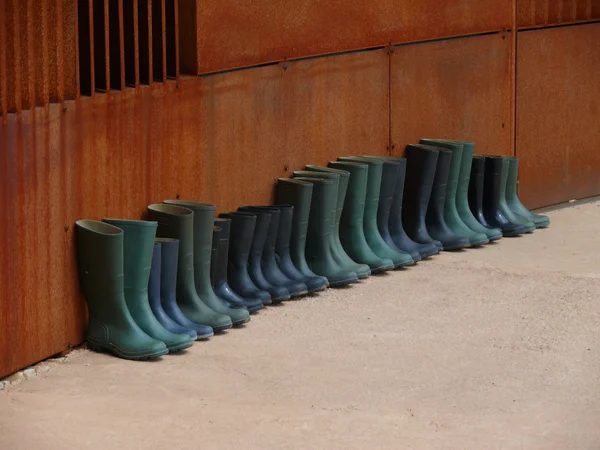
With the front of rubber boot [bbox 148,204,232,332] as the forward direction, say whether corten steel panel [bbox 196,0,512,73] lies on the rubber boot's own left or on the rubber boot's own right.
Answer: on the rubber boot's own left

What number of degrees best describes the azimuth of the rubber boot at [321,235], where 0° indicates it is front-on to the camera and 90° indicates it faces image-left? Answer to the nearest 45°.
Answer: approximately 315°

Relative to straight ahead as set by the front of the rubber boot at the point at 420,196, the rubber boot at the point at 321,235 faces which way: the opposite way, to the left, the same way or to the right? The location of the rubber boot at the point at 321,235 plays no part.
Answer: the same way

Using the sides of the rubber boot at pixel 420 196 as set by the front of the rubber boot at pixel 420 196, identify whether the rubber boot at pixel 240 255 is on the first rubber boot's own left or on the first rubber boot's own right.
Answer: on the first rubber boot's own right

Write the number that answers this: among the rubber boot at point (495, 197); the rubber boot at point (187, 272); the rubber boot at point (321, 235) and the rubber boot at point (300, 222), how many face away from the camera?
0

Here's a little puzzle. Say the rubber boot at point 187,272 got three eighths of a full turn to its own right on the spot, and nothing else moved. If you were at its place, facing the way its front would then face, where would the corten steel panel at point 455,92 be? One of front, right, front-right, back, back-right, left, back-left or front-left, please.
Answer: back-right

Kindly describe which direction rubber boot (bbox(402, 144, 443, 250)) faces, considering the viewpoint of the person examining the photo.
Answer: facing the viewer and to the right of the viewer

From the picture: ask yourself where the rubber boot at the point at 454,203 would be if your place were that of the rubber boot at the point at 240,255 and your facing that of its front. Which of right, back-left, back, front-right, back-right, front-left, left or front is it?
left

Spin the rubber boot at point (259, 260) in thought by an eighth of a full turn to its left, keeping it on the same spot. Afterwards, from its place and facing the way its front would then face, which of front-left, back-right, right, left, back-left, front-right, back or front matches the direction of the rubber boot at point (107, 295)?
back-right

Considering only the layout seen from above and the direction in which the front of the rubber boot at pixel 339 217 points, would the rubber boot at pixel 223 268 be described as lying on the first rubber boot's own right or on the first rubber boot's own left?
on the first rubber boot's own right

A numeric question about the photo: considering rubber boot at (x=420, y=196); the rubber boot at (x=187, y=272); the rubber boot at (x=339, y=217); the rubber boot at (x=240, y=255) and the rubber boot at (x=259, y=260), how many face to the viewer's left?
0

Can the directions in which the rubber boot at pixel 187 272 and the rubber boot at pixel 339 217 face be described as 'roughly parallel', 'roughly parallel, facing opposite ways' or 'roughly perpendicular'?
roughly parallel

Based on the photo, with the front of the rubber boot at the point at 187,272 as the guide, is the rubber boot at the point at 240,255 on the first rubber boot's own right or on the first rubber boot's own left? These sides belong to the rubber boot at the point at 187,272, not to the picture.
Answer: on the first rubber boot's own left

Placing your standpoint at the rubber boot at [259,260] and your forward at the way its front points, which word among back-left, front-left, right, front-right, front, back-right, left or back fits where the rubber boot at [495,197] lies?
left

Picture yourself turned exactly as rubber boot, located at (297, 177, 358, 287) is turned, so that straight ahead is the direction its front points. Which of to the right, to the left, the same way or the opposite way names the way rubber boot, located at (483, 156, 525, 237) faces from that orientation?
the same way

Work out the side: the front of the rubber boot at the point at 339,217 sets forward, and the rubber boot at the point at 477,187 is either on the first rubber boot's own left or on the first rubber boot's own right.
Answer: on the first rubber boot's own left
